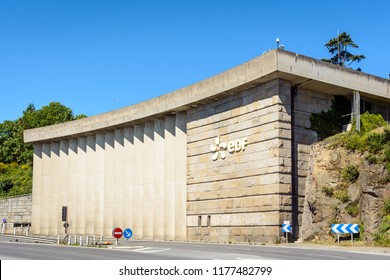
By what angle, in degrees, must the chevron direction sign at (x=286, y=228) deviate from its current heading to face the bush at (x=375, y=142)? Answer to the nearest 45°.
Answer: approximately 90° to its left

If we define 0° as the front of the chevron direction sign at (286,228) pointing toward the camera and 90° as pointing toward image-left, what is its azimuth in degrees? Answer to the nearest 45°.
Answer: approximately 0°

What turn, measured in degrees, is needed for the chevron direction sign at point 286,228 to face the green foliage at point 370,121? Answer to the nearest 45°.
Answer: approximately 135° to its left

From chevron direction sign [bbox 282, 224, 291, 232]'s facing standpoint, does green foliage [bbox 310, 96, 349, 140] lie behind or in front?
behind

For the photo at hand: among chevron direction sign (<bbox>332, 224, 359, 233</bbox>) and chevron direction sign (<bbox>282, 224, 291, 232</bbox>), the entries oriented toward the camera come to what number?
2

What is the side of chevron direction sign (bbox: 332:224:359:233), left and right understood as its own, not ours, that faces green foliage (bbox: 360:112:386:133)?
back
